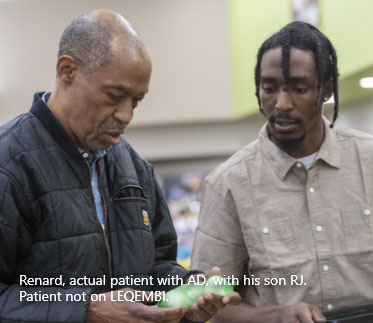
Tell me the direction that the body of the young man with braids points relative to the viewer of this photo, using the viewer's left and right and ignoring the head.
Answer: facing the viewer

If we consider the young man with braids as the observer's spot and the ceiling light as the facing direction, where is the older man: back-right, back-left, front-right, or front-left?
back-left

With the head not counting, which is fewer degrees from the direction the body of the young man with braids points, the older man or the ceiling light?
the older man

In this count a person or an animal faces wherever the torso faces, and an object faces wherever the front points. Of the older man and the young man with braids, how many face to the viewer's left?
0

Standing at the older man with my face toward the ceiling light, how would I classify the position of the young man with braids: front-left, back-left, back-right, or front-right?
front-right

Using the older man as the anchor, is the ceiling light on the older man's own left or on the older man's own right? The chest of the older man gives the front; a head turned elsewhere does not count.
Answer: on the older man's own left

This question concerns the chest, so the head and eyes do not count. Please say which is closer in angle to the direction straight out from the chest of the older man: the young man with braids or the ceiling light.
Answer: the young man with braids

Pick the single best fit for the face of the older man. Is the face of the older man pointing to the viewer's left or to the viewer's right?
to the viewer's right

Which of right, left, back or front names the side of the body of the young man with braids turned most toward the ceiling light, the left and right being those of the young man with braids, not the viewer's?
back

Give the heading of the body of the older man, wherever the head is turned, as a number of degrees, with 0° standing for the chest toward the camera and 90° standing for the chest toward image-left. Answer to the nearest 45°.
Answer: approximately 315°
